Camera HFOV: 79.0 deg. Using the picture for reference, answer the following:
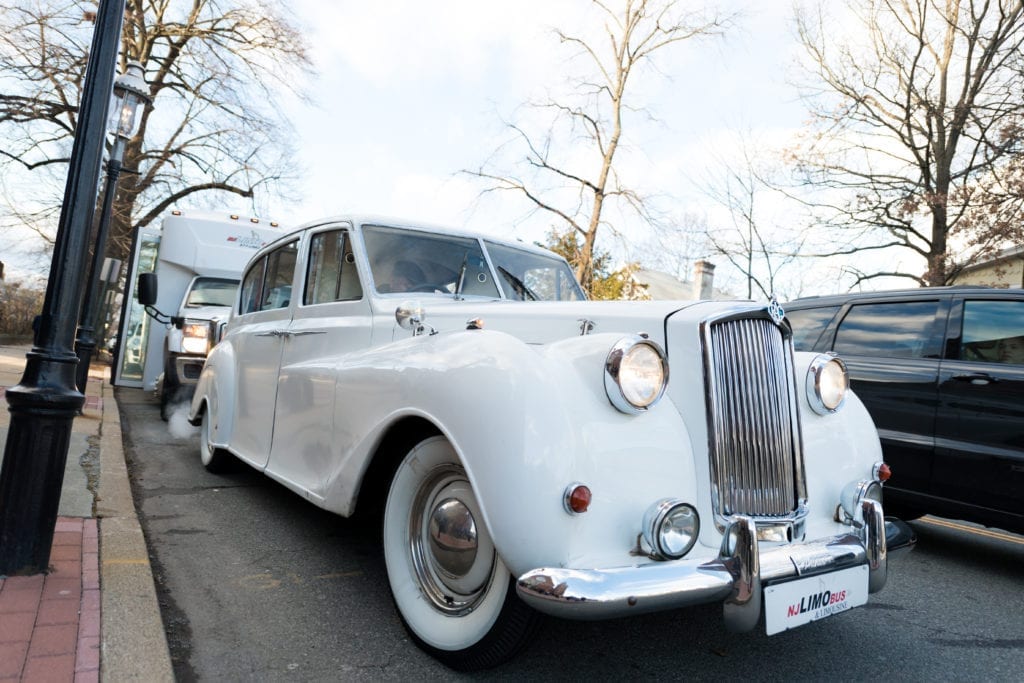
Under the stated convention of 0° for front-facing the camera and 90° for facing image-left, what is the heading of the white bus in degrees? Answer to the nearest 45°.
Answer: approximately 0°

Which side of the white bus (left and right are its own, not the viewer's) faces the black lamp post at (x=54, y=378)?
front

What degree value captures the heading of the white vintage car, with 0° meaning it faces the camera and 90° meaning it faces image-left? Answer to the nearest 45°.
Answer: approximately 315°

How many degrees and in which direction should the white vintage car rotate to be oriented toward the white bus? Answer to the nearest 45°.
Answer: approximately 180°

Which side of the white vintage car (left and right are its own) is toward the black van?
left

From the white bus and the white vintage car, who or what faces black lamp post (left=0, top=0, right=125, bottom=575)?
the white bus

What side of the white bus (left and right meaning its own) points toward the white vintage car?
front

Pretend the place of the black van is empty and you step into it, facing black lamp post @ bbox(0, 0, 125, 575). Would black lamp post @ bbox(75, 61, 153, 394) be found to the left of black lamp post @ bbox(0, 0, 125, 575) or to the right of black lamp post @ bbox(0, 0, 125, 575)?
right

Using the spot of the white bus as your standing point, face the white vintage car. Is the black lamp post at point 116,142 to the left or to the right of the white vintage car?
right

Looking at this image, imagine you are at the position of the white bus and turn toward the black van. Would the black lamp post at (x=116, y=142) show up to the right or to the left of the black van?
right

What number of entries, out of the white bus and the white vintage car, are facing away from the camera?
0
